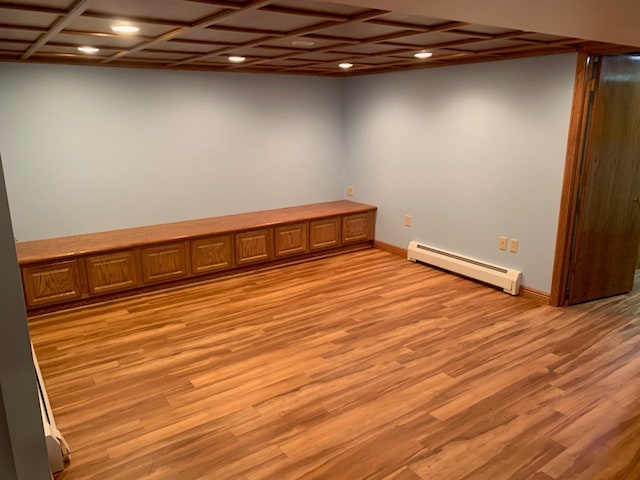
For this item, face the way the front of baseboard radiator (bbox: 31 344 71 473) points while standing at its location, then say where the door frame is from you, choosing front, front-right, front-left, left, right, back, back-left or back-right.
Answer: front

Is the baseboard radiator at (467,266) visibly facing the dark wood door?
no

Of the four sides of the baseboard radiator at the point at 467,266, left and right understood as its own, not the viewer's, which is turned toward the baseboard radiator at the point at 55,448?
front

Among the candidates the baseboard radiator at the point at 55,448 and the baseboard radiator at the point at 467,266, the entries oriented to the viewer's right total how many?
1

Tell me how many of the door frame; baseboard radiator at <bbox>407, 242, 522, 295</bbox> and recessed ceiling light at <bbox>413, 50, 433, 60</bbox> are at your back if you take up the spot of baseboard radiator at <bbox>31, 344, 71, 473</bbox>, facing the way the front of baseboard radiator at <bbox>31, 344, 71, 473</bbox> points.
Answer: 0

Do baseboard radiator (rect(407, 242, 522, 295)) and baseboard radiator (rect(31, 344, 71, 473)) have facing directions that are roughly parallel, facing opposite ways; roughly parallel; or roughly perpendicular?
roughly parallel, facing opposite ways

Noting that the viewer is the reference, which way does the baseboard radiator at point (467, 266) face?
facing the viewer and to the left of the viewer

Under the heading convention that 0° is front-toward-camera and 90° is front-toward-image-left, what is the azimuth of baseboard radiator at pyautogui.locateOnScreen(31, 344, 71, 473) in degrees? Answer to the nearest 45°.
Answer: approximately 270°

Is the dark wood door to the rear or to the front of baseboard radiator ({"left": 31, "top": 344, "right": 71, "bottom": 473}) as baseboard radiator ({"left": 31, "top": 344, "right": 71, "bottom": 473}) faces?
to the front

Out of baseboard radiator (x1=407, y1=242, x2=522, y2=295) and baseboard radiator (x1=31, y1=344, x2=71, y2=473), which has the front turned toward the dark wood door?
baseboard radiator (x1=31, y1=344, x2=71, y2=473)

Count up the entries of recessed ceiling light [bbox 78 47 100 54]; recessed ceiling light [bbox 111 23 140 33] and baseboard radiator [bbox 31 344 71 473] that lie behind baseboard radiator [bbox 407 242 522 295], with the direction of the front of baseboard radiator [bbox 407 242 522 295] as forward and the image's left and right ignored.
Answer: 0

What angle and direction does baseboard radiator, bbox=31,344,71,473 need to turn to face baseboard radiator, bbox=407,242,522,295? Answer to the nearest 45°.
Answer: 0° — it already faces it
